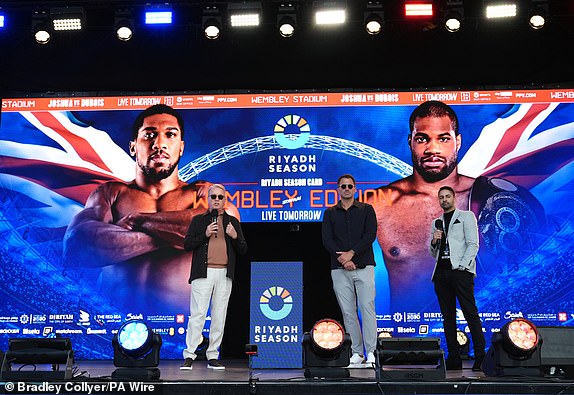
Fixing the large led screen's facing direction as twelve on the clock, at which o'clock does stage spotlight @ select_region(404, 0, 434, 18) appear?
The stage spotlight is roughly at 11 o'clock from the large led screen.

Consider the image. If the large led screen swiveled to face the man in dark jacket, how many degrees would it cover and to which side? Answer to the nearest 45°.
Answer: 0° — it already faces them

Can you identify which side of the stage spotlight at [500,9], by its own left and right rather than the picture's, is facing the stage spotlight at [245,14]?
right

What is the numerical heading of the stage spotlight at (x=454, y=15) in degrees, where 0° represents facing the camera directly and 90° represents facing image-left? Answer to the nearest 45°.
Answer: approximately 0°

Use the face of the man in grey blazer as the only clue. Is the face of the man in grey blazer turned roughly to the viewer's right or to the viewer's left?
to the viewer's left

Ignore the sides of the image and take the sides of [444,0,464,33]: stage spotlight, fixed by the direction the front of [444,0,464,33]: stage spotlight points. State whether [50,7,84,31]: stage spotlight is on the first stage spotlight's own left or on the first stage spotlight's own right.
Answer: on the first stage spotlight's own right

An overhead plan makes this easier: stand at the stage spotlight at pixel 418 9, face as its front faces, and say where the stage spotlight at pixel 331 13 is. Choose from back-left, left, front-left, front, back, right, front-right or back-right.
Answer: right

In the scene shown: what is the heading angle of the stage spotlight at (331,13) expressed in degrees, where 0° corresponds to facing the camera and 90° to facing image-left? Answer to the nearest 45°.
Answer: approximately 0°
